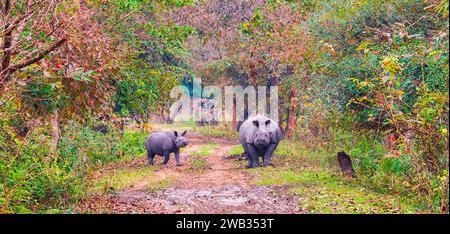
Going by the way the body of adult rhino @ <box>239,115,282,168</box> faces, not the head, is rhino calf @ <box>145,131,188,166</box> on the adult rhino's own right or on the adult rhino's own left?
on the adult rhino's own right

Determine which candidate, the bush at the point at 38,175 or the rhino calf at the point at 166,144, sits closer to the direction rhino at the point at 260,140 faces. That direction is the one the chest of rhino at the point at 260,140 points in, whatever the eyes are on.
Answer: the bush

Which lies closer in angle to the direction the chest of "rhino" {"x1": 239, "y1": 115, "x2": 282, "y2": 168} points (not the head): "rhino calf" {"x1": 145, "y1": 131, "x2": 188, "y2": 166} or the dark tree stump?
the dark tree stump

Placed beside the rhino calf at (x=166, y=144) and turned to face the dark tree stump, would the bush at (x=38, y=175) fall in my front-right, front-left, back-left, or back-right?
front-right

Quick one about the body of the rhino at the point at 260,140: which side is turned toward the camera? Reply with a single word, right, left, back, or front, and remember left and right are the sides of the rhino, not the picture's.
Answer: front

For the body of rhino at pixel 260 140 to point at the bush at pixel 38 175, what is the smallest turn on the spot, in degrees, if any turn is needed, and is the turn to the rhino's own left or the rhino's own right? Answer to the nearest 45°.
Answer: approximately 45° to the rhino's own right

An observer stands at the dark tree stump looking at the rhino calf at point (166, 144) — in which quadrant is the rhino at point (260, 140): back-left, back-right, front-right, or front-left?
front-right

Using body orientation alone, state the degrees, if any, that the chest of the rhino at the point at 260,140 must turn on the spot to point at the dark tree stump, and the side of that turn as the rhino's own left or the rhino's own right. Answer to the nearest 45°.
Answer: approximately 45° to the rhino's own left
